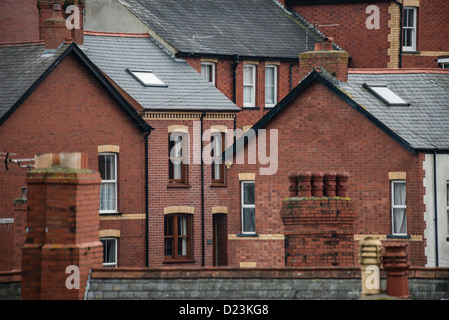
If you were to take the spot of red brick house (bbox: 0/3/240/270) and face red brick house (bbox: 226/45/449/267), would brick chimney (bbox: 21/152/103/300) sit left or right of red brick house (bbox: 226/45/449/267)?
right

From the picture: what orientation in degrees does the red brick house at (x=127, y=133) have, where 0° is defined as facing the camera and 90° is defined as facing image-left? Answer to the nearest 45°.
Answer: approximately 315°

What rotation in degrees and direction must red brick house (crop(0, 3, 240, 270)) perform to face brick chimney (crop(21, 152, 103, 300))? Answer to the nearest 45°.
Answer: approximately 45° to its right
